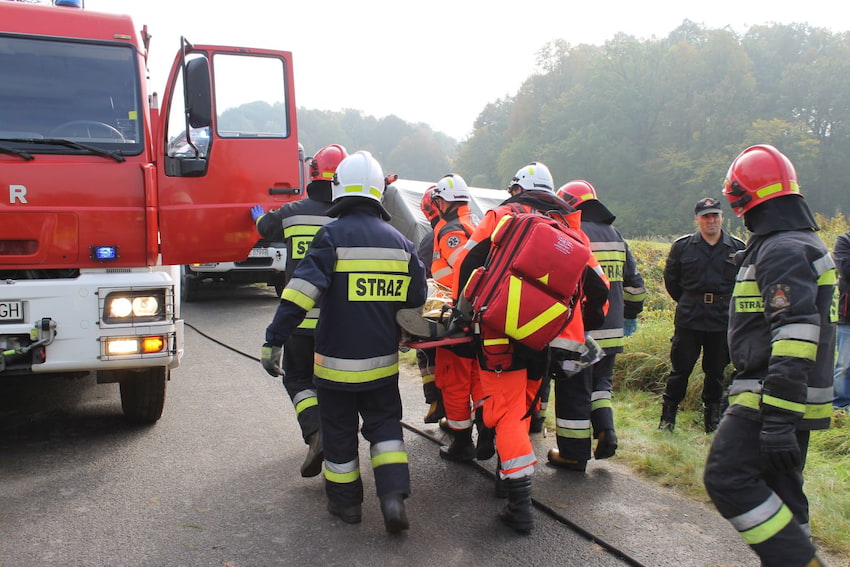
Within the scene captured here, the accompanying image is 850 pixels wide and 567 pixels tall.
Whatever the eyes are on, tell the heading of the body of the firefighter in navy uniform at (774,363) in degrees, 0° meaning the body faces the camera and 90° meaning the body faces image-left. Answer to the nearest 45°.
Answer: approximately 90°

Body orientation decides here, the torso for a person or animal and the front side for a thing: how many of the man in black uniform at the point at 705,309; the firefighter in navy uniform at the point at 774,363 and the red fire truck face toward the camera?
2

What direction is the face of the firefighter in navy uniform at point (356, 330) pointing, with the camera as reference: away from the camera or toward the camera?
away from the camera

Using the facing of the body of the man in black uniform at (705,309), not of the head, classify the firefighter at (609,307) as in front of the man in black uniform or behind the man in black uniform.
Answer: in front

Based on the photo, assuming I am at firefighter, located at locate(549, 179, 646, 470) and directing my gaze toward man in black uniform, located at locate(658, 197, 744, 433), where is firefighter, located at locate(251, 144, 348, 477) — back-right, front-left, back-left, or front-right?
back-left

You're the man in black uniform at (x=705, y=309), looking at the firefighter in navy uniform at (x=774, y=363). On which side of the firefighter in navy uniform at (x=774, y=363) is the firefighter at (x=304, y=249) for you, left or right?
right

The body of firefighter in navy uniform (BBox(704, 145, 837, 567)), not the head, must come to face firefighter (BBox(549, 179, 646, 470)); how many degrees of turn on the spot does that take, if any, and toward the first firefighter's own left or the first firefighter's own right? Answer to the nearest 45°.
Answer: approximately 45° to the first firefighter's own right

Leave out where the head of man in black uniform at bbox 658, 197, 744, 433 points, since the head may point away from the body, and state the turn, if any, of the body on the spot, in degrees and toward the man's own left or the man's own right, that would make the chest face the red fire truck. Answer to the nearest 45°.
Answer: approximately 45° to the man's own right

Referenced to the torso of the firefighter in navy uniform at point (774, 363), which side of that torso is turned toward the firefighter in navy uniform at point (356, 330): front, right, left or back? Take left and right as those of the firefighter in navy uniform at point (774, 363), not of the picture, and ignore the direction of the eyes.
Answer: front

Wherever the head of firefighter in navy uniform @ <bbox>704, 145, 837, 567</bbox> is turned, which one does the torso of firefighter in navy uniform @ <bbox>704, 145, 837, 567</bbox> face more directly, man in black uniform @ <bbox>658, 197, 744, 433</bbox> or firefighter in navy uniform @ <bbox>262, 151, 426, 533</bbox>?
the firefighter in navy uniform

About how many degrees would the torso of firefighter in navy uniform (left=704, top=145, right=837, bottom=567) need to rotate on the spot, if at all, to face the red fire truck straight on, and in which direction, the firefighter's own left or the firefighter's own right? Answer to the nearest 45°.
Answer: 0° — they already face it

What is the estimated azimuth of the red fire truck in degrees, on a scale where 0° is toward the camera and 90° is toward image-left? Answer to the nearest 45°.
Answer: approximately 0°

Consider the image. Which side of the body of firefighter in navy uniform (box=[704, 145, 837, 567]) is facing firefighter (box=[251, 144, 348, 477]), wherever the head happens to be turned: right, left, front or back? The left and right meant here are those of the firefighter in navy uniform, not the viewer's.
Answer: front
